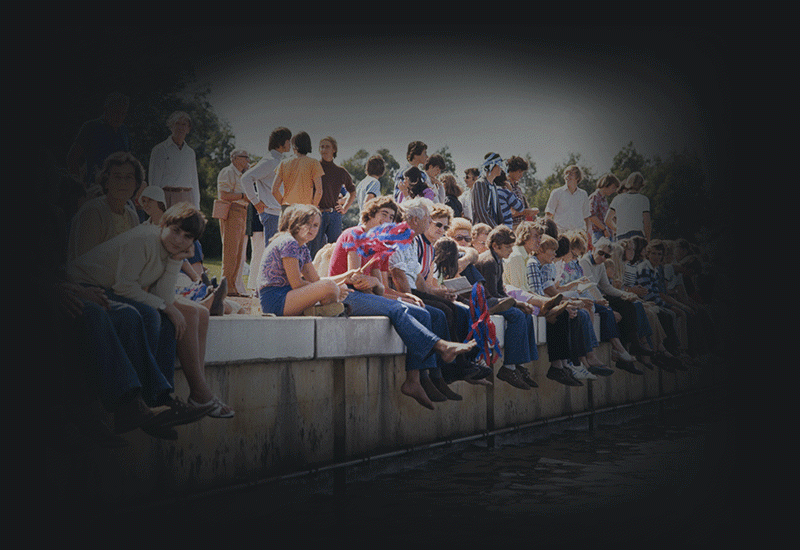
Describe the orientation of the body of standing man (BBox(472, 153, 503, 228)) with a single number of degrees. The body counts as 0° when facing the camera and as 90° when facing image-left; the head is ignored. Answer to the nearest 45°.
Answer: approximately 315°

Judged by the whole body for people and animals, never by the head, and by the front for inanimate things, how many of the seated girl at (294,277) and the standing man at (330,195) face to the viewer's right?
1

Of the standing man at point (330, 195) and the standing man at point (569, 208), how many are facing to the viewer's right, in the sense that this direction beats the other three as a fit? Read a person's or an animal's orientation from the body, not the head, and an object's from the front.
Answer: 0

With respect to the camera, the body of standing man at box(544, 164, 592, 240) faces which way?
toward the camera

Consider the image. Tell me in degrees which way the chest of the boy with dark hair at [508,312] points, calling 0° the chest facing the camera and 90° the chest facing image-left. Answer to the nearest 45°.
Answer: approximately 315°

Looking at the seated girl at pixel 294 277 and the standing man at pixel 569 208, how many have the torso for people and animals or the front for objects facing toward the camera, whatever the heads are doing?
1

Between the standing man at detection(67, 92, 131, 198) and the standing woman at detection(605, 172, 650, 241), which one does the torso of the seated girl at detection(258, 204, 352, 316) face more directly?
the standing woman

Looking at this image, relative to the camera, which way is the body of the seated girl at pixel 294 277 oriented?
to the viewer's right

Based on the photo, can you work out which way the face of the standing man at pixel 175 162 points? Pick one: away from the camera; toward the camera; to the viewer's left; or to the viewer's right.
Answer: toward the camera
